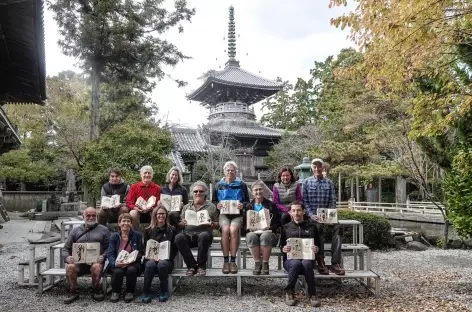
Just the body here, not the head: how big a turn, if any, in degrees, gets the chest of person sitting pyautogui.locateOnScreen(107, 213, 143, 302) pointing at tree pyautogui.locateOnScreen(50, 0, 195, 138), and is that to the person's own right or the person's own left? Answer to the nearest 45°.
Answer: approximately 180°

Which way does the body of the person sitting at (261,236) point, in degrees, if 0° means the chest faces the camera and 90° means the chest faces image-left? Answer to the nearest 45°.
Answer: approximately 0°

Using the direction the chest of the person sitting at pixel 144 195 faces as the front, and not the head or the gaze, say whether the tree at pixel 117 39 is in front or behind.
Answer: behind

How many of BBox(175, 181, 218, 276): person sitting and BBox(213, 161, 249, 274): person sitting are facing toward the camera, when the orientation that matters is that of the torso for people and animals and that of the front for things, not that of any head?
2

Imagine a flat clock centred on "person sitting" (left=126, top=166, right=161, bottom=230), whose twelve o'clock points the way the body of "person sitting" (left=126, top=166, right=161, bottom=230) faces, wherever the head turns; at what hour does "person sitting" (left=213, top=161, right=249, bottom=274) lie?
"person sitting" (left=213, top=161, right=249, bottom=274) is roughly at 10 o'clock from "person sitting" (left=126, top=166, right=161, bottom=230).
